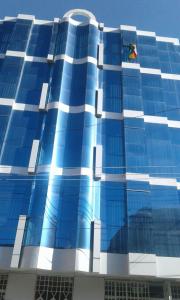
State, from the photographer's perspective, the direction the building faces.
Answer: facing the viewer
